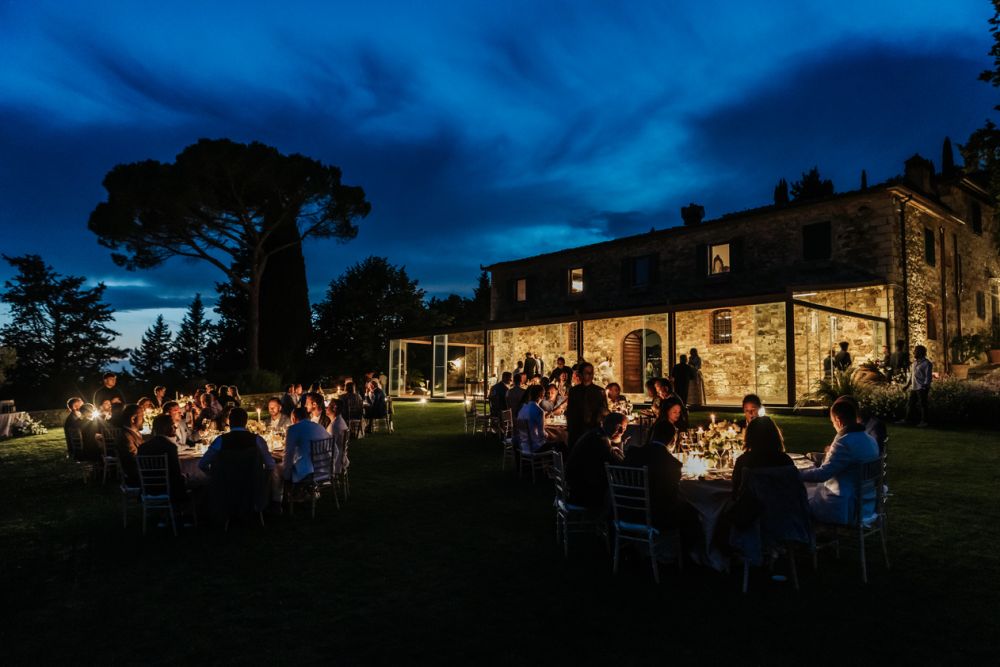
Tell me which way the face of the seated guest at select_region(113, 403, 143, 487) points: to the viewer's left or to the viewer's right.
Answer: to the viewer's right

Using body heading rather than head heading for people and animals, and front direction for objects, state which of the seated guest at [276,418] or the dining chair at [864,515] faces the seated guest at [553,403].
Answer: the dining chair

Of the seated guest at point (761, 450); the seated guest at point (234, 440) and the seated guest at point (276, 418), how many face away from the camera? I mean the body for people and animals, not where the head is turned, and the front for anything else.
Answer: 2

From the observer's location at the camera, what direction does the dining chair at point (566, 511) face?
facing to the right of the viewer

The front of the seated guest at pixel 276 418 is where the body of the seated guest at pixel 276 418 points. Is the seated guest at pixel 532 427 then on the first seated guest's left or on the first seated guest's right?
on the first seated guest's left

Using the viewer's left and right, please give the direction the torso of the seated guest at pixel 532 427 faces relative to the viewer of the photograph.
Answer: facing away from the viewer and to the right of the viewer

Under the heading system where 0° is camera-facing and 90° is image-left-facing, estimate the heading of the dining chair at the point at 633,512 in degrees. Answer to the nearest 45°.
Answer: approximately 225°

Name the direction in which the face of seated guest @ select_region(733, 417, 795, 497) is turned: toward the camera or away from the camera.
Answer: away from the camera

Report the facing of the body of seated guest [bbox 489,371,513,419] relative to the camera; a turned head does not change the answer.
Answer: to the viewer's right

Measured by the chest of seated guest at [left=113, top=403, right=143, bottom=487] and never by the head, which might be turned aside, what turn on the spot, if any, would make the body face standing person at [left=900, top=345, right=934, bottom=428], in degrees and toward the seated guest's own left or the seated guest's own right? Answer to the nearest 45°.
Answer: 0° — they already face them

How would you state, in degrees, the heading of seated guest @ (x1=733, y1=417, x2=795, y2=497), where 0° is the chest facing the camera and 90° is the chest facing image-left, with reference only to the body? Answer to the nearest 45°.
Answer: approximately 180°
